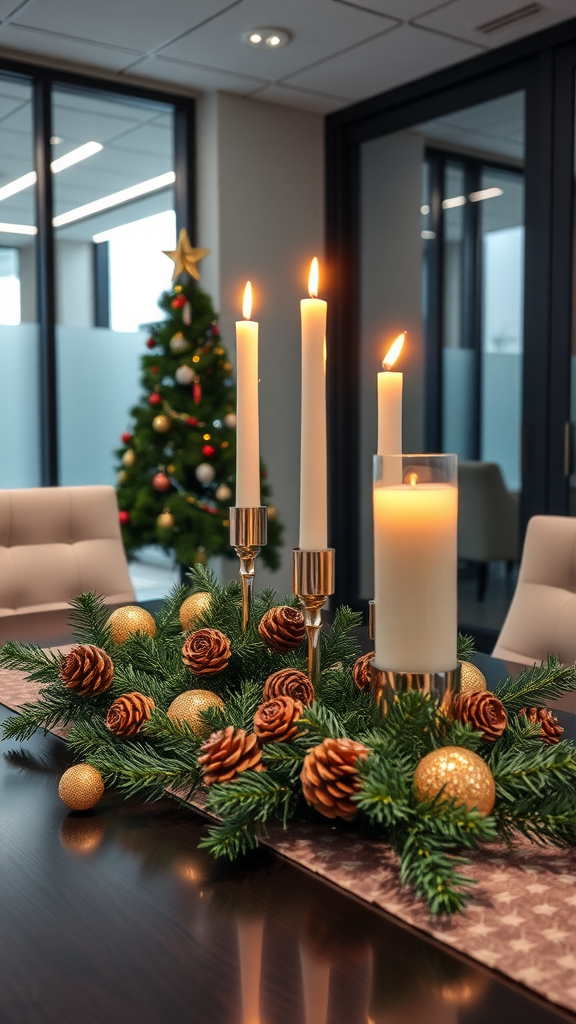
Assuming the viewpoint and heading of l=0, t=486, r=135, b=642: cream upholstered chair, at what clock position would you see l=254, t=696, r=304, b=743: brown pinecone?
The brown pinecone is roughly at 12 o'clock from the cream upholstered chair.

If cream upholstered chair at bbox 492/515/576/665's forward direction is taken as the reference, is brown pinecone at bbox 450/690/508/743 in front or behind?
in front

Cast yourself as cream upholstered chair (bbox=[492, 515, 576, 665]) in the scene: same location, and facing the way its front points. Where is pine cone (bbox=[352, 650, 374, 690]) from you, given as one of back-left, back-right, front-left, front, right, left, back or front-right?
front

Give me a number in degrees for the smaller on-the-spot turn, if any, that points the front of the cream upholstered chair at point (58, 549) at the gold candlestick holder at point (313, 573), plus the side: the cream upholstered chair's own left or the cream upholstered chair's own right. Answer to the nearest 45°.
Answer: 0° — it already faces it

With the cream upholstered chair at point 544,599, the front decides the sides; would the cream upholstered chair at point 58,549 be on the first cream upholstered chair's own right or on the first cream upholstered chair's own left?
on the first cream upholstered chair's own right

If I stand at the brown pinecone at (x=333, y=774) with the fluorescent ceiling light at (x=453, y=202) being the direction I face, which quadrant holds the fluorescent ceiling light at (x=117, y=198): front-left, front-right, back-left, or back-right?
front-left

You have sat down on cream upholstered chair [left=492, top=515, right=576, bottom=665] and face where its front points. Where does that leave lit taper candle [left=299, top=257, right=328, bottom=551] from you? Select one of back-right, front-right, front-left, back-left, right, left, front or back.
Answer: front

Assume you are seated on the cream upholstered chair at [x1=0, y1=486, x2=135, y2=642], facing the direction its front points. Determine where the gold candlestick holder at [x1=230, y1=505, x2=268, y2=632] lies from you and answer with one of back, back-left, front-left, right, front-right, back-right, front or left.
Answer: front

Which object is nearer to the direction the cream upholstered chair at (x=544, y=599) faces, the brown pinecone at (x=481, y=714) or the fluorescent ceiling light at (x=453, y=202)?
the brown pinecone

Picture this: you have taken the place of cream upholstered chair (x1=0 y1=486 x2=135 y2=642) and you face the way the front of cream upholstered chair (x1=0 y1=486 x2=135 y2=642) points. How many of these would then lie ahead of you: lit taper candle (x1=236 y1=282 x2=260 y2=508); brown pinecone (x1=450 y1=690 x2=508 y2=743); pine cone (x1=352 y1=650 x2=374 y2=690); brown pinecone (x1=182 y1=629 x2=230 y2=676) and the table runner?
5

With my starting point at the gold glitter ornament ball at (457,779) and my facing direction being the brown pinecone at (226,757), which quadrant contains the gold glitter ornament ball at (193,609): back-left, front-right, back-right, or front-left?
front-right

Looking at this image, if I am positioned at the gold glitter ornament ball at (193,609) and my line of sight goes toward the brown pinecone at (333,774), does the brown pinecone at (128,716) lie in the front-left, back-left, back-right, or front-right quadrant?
front-right
